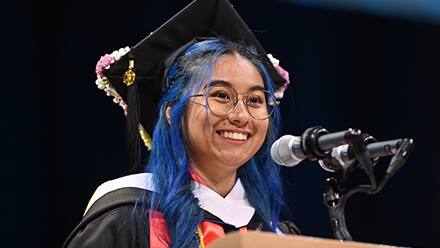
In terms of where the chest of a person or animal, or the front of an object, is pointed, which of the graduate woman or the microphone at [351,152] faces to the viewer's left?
the microphone

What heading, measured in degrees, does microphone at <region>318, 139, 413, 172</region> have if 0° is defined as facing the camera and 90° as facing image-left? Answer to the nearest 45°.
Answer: approximately 90°

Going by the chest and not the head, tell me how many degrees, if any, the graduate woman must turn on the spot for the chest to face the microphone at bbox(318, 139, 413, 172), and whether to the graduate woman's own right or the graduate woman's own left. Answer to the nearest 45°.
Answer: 0° — they already face it

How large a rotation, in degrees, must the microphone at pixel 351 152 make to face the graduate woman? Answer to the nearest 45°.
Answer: approximately 45° to its right

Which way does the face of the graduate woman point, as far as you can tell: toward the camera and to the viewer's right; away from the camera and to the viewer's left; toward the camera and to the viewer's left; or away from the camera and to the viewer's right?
toward the camera and to the viewer's right

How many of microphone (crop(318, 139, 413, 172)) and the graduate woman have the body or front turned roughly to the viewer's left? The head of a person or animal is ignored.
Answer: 1

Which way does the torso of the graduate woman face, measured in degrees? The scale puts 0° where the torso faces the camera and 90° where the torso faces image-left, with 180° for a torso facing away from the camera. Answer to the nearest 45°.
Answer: approximately 315°

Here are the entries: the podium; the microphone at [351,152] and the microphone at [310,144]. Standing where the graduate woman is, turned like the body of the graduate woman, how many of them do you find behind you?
0
